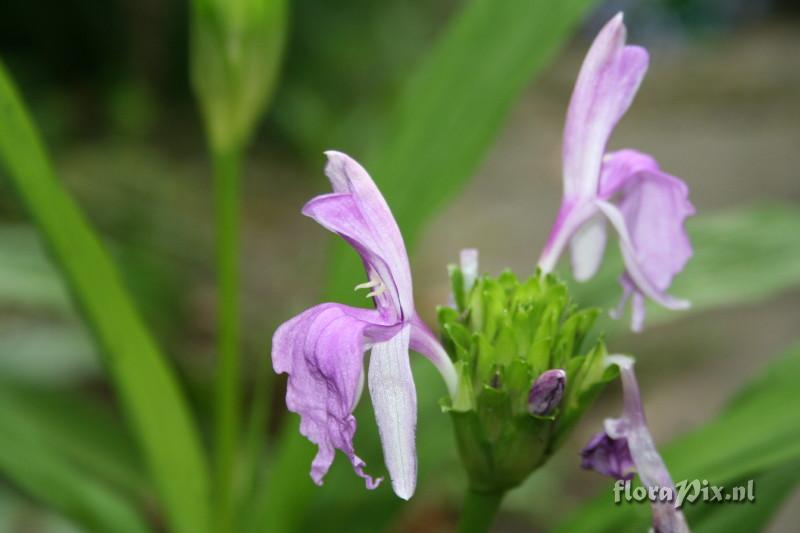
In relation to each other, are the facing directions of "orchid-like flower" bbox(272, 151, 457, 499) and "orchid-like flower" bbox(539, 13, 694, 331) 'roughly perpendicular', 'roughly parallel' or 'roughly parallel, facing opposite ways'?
roughly parallel, facing opposite ways

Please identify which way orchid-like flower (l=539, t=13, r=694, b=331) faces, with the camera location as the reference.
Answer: facing to the right of the viewer

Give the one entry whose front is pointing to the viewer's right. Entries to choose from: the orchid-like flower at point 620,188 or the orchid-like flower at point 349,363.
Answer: the orchid-like flower at point 620,188

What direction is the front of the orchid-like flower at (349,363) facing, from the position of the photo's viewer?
facing to the left of the viewer

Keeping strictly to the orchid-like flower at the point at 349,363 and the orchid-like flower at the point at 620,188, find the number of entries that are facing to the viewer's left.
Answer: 1

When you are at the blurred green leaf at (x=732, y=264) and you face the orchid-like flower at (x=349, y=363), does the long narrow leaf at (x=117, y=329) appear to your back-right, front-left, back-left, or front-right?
front-right
